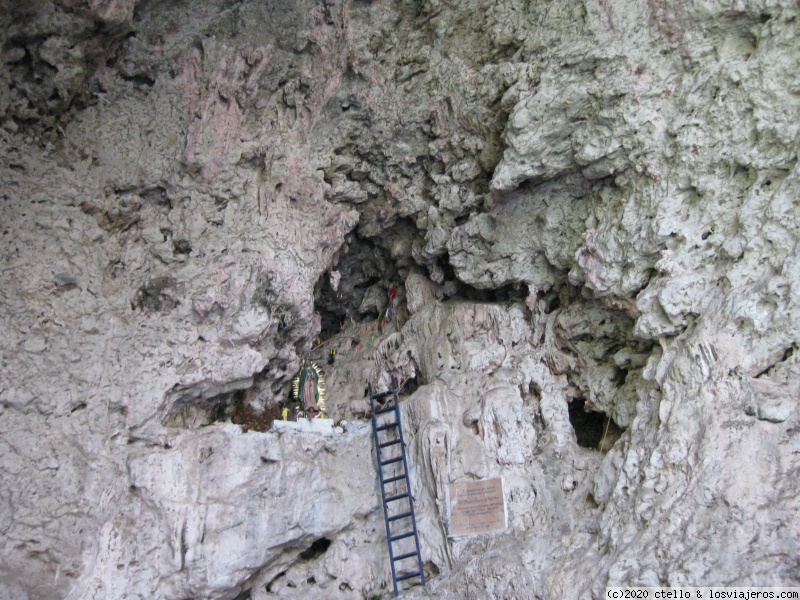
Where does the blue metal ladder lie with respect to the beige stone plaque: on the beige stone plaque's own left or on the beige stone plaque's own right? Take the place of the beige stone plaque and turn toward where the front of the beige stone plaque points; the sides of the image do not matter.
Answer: on the beige stone plaque's own right

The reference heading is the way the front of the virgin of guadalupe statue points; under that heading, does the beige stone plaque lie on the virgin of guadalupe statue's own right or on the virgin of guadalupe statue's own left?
on the virgin of guadalupe statue's own left

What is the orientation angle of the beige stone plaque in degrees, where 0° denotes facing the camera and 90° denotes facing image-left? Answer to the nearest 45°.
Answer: approximately 0°

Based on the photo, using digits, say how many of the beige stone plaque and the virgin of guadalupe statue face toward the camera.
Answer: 2

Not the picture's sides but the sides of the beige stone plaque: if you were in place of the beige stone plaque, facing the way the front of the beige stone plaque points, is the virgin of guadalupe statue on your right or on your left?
on your right
